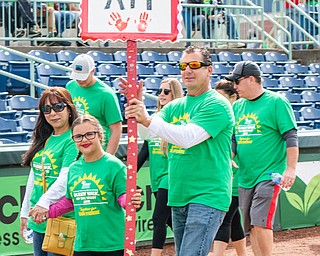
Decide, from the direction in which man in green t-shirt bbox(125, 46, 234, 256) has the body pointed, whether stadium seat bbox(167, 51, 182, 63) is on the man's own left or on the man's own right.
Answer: on the man's own right

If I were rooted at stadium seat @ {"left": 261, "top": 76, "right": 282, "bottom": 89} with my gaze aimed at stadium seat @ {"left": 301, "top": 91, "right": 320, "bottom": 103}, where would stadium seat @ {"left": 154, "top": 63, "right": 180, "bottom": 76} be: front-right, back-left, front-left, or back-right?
back-right

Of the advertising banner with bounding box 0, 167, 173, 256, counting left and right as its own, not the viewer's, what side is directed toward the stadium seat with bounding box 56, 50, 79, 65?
back

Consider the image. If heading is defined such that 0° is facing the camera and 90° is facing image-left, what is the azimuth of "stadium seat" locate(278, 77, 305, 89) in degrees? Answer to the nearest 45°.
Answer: approximately 0°

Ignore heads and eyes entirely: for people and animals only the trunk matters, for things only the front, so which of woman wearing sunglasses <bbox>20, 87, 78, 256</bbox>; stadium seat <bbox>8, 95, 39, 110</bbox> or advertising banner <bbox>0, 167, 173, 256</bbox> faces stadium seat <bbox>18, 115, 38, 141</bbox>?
stadium seat <bbox>8, 95, 39, 110</bbox>

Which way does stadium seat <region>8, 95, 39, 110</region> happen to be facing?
toward the camera

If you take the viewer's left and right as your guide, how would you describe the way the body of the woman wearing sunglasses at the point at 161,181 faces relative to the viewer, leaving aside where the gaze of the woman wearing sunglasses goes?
facing the viewer and to the left of the viewer

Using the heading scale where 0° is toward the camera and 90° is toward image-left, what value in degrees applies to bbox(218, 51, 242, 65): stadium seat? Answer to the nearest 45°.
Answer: approximately 0°

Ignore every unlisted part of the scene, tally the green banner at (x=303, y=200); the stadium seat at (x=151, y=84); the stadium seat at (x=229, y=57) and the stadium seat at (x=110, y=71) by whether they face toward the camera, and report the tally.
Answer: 4

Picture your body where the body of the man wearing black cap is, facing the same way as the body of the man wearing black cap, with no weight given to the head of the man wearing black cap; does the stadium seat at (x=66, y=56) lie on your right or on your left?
on your right

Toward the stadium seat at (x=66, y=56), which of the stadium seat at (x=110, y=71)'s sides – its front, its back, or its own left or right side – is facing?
right

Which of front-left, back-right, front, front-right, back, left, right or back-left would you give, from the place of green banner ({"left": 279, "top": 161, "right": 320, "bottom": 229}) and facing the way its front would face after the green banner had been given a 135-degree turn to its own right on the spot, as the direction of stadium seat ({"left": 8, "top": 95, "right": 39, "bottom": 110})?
front-left

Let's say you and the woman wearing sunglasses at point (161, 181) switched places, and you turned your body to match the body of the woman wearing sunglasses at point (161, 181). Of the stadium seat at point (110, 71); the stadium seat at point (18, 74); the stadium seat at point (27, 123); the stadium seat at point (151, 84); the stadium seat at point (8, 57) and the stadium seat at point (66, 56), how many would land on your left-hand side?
0

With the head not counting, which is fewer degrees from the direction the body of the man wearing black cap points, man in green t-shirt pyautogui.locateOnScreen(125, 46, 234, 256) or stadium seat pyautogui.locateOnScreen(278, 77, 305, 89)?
the man in green t-shirt

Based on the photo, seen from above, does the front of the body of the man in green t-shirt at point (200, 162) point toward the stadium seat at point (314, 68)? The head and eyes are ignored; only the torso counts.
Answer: no

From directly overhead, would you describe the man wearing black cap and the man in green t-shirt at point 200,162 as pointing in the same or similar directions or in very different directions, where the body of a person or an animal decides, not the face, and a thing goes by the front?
same or similar directions

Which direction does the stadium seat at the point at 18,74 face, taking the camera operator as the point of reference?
facing the viewer

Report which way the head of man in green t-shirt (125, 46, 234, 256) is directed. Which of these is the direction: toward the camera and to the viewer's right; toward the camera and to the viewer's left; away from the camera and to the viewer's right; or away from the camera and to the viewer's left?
toward the camera and to the viewer's left

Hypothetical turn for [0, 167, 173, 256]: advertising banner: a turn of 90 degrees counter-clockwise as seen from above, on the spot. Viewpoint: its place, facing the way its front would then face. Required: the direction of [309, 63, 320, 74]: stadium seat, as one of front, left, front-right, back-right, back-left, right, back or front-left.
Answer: front-left
